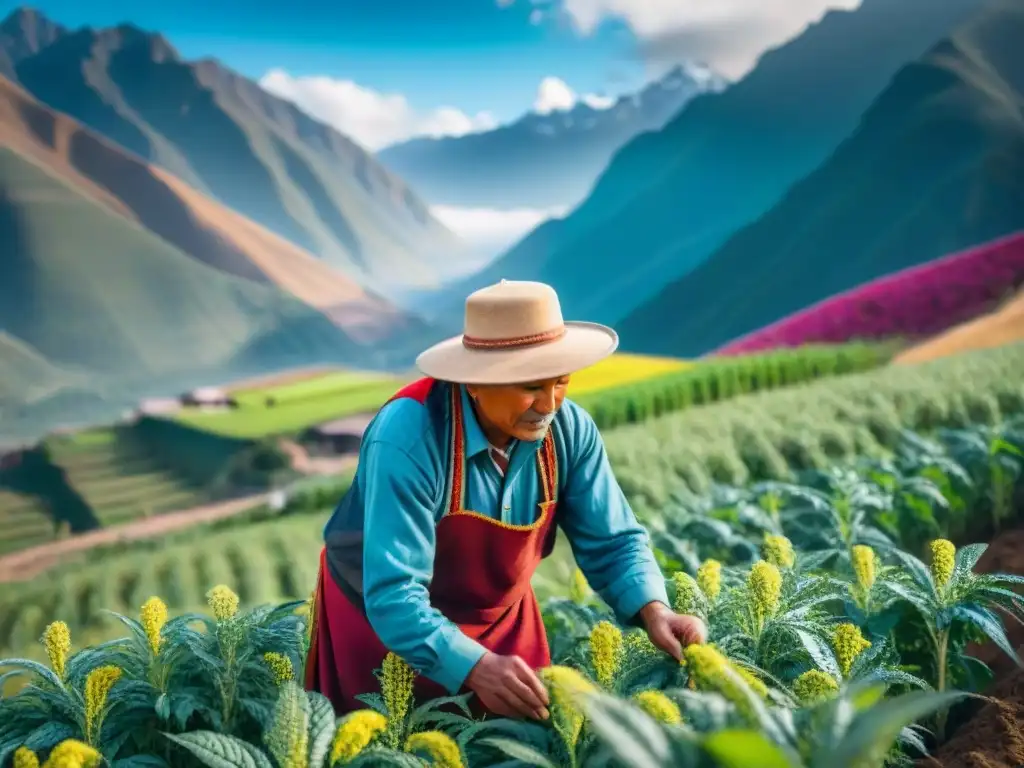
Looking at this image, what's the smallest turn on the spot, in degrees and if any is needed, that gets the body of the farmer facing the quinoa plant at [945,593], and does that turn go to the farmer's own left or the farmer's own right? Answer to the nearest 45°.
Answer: approximately 45° to the farmer's own left

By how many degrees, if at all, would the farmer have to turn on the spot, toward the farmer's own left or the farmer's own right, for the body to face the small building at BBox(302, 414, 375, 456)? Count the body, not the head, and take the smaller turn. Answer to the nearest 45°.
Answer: approximately 135° to the farmer's own left

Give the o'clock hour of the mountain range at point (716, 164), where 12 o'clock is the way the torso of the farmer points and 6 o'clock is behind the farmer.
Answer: The mountain range is roughly at 8 o'clock from the farmer.

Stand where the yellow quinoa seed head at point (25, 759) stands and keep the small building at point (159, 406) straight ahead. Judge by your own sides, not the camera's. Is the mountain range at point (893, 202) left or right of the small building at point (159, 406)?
right

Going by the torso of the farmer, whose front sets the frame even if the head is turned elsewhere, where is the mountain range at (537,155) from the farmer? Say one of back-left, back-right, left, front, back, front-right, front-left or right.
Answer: back-left

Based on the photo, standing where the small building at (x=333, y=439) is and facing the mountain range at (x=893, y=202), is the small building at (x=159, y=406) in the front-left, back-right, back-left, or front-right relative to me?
front-left

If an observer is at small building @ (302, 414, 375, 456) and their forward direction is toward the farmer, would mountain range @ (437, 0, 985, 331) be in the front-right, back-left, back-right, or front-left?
back-left

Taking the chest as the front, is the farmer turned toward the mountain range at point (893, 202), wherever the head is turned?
no

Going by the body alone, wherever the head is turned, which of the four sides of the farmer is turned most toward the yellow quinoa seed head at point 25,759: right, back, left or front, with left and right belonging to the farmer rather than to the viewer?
right

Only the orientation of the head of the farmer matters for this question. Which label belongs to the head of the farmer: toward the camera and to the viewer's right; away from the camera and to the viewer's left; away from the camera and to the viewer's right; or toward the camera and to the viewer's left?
toward the camera and to the viewer's right

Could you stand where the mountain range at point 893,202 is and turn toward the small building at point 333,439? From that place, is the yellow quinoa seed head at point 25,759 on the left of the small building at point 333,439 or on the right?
left

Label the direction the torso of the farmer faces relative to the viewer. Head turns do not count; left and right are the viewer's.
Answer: facing the viewer and to the right of the viewer

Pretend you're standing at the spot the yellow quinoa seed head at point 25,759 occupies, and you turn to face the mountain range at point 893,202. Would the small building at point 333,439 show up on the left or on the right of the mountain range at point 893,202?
left

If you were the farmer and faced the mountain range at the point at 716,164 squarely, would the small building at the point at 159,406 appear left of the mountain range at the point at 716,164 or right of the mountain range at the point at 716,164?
left

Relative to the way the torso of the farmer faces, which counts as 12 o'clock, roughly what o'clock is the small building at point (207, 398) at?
The small building is roughly at 7 o'clock from the farmer.

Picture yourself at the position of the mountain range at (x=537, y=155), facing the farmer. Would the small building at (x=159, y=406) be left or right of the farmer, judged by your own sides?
right

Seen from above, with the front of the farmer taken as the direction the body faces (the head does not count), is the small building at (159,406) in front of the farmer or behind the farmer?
behind
